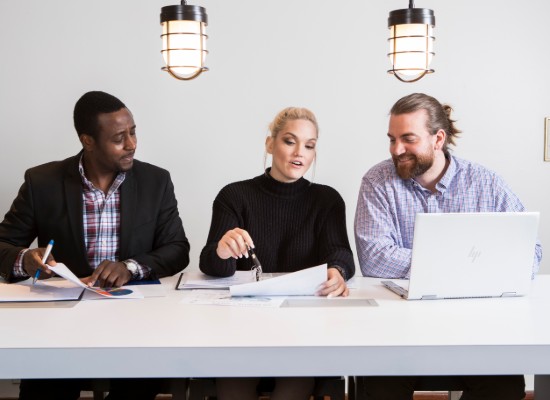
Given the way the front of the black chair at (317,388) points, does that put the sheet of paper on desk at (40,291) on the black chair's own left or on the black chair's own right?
on the black chair's own right

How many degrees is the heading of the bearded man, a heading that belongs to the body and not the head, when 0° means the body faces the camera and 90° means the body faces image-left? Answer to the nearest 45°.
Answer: approximately 0°

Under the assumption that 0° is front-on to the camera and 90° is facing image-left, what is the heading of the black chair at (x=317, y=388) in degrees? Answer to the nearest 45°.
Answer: approximately 0°

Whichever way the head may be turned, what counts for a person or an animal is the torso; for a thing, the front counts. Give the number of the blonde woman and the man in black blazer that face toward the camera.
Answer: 2

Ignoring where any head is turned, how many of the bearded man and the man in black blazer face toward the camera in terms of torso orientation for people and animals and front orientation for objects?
2

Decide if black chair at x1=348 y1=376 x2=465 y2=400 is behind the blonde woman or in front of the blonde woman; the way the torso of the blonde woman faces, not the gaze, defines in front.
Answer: in front

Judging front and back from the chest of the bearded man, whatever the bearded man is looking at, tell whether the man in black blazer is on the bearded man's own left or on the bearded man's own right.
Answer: on the bearded man's own right

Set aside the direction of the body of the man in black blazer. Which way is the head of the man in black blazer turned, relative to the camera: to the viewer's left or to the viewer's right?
to the viewer's right

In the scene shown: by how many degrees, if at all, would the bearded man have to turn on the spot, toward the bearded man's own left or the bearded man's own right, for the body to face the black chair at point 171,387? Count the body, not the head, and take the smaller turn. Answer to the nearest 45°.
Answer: approximately 45° to the bearded man's own right

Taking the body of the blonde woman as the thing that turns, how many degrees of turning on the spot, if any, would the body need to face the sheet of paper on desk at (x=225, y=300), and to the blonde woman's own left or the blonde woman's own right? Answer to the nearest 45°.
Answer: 0° — they already face it
